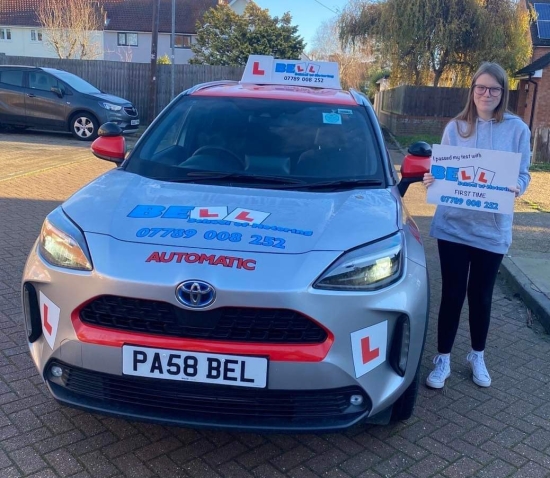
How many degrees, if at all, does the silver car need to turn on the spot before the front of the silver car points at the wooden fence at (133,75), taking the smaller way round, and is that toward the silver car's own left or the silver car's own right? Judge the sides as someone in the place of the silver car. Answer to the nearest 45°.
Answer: approximately 180°

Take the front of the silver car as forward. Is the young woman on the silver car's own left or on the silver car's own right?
on the silver car's own left

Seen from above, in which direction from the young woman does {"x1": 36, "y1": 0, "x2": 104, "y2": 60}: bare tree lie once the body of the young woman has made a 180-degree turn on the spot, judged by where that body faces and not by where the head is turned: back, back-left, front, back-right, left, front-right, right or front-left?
front-left

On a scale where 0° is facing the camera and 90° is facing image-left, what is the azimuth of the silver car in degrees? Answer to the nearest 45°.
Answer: approximately 0°

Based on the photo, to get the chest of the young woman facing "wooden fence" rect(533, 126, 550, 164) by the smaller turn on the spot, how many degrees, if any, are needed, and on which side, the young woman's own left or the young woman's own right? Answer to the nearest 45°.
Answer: approximately 180°

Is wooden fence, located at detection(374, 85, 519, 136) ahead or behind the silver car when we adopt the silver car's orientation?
behind

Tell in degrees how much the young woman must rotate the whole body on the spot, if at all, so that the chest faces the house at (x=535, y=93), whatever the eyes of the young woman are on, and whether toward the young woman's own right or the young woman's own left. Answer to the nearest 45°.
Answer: approximately 180°

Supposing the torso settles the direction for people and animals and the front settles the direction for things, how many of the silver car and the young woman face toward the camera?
2

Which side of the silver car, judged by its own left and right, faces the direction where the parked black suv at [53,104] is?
back

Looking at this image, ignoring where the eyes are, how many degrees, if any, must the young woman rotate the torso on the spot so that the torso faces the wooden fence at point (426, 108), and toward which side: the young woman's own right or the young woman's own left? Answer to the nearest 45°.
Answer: approximately 180°
